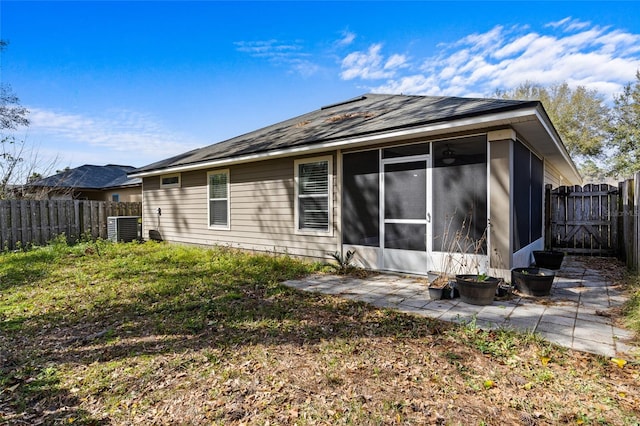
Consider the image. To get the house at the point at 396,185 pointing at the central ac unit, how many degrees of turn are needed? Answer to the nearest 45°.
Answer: approximately 90° to its left

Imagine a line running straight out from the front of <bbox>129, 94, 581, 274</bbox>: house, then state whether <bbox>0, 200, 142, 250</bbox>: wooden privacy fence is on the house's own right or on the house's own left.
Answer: on the house's own left

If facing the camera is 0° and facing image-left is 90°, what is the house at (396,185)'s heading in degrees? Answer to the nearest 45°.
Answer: approximately 225°

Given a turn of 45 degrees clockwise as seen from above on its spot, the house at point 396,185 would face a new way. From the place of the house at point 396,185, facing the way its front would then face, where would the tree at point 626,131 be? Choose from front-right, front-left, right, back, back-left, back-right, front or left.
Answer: front-left

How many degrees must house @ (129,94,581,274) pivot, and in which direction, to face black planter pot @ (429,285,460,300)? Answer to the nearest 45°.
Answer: approximately 135° to its right

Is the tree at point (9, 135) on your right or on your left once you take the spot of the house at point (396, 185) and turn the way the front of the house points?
on your left

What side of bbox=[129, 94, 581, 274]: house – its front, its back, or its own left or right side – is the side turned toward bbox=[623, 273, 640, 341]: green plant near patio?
right

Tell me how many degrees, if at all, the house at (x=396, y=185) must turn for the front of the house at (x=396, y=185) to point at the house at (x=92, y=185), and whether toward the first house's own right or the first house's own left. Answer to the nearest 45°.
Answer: approximately 90° to the first house's own left

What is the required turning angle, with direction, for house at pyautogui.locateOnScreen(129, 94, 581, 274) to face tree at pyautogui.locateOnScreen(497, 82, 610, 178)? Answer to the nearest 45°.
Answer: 0° — it already faces it
